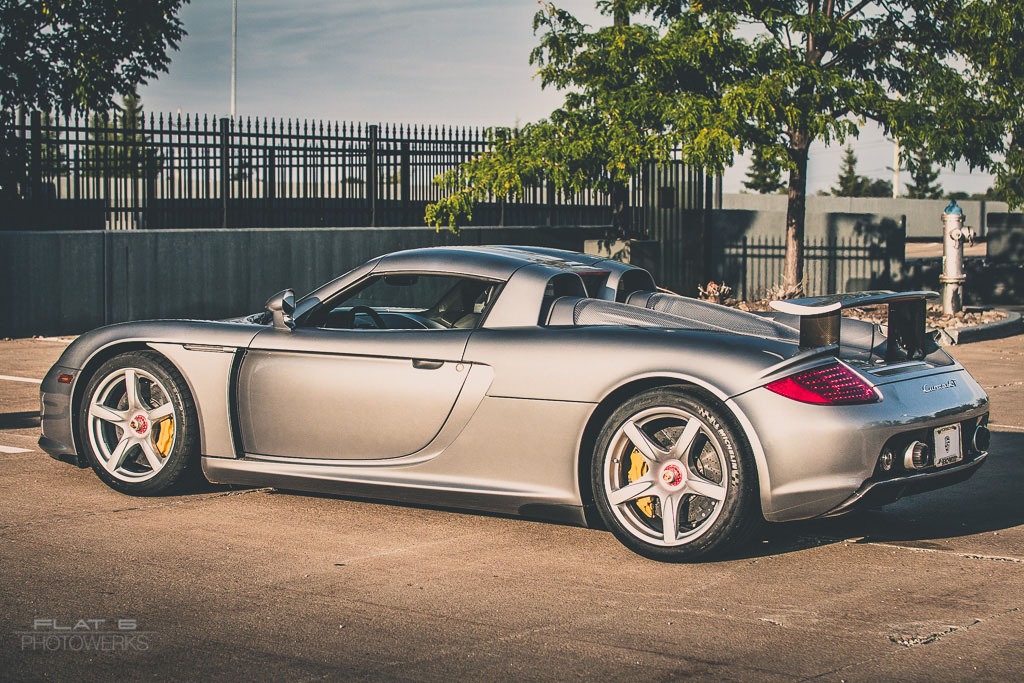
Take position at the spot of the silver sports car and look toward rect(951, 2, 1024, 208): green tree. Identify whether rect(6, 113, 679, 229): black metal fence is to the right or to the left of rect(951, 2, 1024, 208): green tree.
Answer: left

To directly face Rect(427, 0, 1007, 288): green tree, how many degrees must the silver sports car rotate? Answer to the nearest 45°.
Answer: approximately 45° to its right

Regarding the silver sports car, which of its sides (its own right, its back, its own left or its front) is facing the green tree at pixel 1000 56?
right

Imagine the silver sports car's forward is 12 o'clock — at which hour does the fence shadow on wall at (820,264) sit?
The fence shadow on wall is roughly at 2 o'clock from the silver sports car.

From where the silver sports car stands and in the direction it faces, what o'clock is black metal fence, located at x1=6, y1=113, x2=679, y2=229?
The black metal fence is roughly at 1 o'clock from the silver sports car.

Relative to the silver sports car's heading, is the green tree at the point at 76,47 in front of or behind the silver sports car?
in front

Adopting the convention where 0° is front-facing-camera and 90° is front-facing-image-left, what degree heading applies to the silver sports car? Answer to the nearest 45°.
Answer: approximately 135°
